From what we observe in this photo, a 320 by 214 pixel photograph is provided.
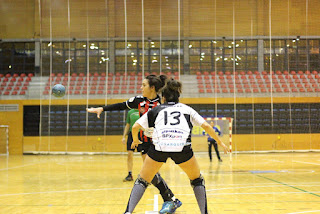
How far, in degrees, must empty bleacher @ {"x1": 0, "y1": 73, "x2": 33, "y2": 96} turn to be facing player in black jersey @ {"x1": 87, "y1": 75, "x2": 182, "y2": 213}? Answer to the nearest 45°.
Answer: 0° — it already faces them

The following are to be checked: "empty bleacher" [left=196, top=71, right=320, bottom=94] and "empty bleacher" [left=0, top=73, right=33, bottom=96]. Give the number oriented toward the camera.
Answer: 2

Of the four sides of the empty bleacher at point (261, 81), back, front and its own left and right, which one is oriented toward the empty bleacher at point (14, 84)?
right

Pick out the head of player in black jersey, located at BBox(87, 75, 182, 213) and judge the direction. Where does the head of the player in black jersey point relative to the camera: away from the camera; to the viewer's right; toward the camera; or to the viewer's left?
to the viewer's left

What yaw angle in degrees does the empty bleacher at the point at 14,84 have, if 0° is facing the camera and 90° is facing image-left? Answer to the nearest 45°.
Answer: approximately 0°

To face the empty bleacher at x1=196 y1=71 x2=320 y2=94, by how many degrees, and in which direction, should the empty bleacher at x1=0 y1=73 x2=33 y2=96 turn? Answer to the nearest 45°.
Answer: approximately 45° to its left

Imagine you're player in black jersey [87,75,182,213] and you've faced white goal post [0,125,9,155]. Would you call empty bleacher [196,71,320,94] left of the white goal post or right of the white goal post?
right

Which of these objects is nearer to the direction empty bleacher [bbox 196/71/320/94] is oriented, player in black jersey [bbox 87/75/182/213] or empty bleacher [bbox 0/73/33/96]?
the player in black jersey

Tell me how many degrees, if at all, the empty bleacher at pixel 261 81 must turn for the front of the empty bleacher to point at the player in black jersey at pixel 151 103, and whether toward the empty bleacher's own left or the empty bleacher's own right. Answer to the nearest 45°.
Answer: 0° — it already faces them

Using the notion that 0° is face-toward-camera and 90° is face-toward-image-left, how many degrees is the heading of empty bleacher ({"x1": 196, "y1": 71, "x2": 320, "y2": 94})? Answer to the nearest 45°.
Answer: approximately 0°

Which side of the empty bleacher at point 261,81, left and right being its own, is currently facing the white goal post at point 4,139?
right
